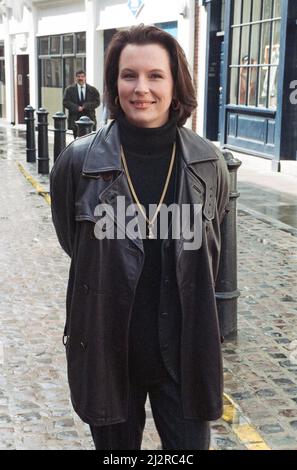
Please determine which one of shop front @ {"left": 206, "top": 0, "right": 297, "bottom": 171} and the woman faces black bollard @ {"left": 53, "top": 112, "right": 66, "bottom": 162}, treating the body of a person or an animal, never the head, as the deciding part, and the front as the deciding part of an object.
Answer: the shop front

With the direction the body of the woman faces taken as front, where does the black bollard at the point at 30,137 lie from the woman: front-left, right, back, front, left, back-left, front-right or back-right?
back

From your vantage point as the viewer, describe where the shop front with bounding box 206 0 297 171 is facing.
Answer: facing the viewer and to the left of the viewer

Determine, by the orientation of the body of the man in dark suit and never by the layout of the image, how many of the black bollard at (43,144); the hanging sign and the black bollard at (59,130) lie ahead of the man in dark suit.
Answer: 2

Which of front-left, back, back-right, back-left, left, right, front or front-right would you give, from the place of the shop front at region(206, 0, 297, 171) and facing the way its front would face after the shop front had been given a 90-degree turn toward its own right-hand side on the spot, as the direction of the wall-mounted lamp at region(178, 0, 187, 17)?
front

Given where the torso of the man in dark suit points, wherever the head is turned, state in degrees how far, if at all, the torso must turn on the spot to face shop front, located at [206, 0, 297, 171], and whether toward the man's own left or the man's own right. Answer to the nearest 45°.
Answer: approximately 45° to the man's own left

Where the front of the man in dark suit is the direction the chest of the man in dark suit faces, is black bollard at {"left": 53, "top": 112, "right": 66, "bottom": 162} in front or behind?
in front

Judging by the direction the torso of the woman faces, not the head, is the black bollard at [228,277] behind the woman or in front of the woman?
behind

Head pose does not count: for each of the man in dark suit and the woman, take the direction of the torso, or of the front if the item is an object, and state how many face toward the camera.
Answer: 2

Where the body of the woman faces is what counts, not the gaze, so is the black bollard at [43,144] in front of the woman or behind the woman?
behind

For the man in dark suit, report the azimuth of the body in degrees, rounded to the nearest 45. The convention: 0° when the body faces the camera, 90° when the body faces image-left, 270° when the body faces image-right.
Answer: approximately 0°

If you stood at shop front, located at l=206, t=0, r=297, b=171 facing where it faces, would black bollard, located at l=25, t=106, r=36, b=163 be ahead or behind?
ahead
